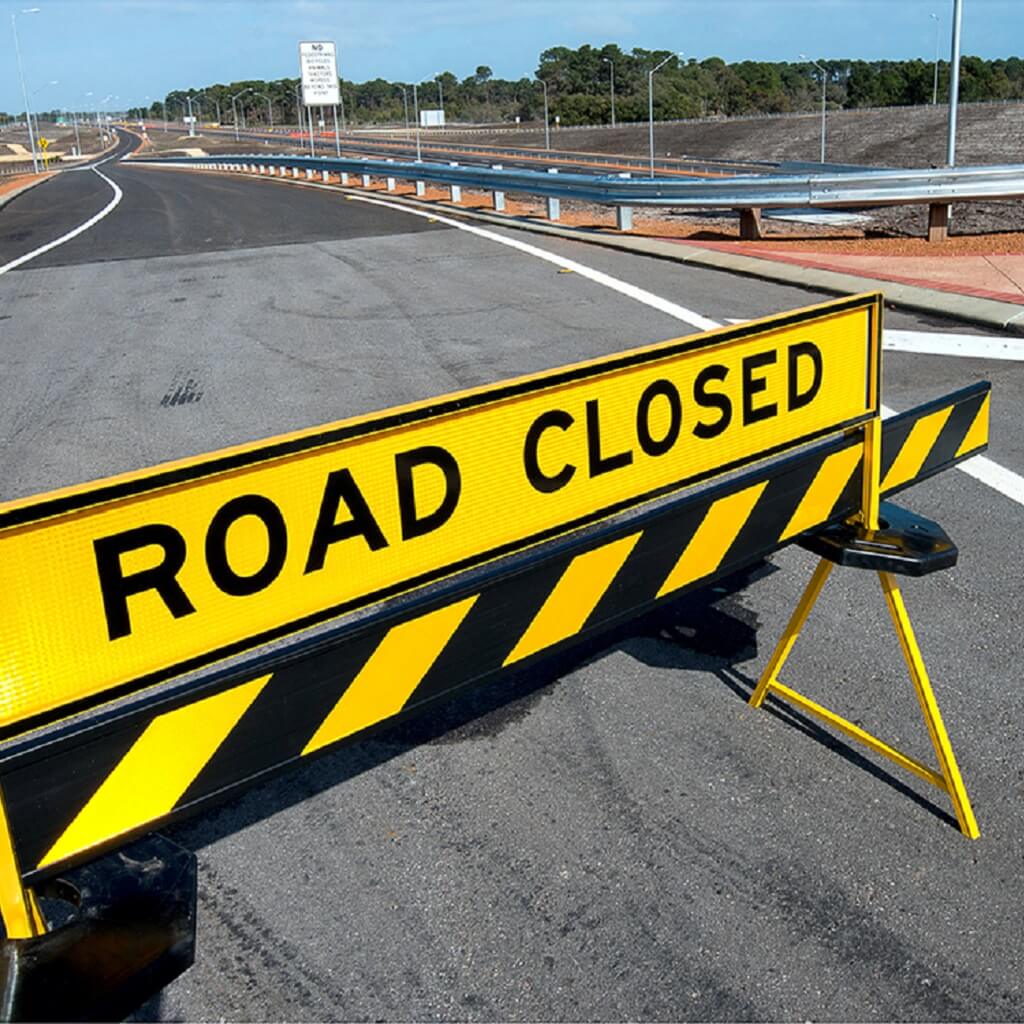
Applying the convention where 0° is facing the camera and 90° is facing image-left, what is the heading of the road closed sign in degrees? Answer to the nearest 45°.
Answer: approximately 315°

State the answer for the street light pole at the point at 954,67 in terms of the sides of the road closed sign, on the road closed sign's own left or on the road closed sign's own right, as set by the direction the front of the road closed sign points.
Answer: on the road closed sign's own left

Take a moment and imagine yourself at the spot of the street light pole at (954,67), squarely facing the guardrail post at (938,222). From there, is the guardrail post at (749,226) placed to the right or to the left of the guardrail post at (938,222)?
right

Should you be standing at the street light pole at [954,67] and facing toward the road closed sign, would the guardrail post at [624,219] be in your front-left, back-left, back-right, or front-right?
front-right

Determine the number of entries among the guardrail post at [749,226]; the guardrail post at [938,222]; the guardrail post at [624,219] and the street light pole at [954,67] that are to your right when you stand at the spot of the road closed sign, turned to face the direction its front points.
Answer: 0

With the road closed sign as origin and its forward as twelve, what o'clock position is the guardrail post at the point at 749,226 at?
The guardrail post is roughly at 8 o'clock from the road closed sign.

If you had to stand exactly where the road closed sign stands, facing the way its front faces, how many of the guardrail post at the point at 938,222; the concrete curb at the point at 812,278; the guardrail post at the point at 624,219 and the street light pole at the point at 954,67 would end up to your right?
0

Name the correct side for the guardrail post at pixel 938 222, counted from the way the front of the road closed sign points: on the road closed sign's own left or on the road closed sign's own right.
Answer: on the road closed sign's own left

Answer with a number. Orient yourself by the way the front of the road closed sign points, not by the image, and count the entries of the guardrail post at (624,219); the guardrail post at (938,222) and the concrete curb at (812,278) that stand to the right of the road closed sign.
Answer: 0

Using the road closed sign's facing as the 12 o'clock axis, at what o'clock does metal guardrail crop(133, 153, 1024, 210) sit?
The metal guardrail is roughly at 8 o'clock from the road closed sign.

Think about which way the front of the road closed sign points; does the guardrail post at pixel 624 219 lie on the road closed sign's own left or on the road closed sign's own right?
on the road closed sign's own left

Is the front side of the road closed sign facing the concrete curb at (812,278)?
no
